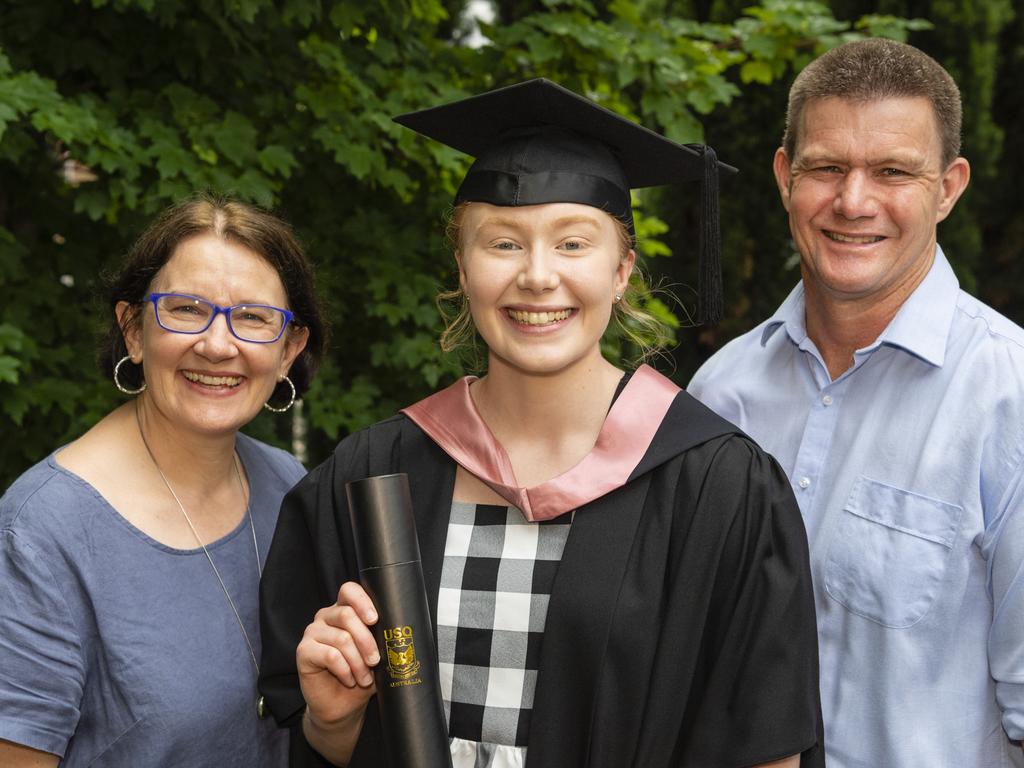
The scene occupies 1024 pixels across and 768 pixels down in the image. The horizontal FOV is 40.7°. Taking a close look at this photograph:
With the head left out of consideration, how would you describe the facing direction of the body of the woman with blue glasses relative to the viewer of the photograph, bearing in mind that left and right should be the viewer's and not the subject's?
facing the viewer and to the right of the viewer

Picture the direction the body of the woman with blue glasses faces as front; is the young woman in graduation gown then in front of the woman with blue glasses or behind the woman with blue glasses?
in front

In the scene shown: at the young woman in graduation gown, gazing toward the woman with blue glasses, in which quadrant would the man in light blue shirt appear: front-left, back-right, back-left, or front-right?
back-right

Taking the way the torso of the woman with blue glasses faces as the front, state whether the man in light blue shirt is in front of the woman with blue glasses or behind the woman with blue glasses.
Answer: in front
